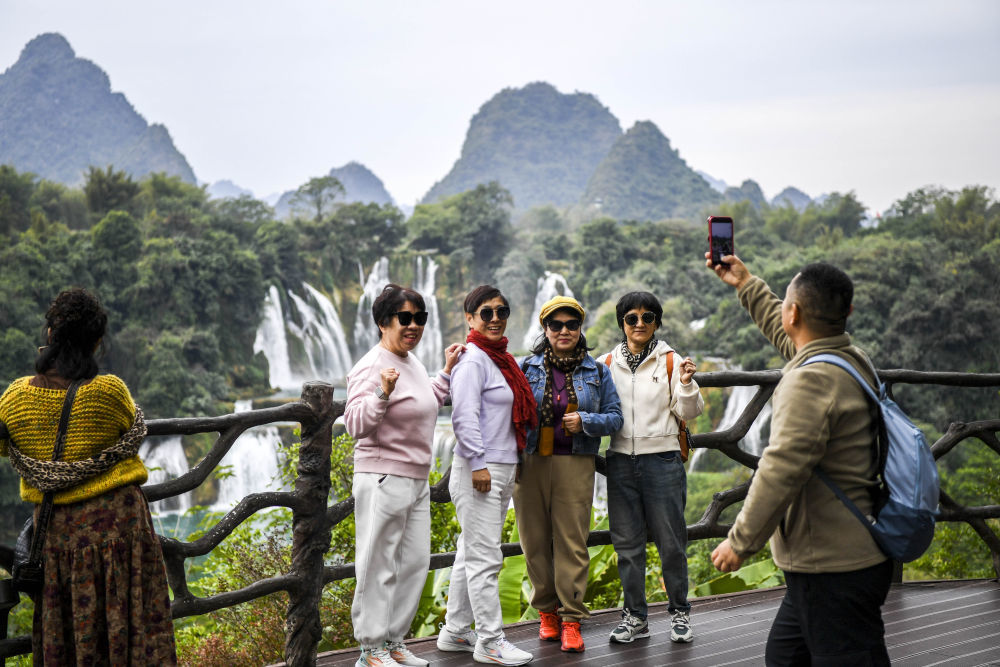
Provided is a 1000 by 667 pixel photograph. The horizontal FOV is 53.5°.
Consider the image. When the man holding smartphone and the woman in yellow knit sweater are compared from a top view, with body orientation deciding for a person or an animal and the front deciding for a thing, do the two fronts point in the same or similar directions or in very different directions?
same or similar directions

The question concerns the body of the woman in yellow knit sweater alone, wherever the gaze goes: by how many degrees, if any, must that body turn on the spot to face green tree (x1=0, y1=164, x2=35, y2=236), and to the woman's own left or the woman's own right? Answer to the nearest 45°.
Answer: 0° — they already face it

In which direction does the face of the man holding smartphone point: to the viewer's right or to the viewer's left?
to the viewer's left

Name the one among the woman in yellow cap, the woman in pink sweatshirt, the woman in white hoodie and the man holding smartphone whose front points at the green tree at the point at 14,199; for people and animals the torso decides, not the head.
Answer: the man holding smartphone

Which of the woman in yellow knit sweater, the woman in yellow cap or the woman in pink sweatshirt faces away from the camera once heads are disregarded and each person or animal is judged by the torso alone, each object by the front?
the woman in yellow knit sweater

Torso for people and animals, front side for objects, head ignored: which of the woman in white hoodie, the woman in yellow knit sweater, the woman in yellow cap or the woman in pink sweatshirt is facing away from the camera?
the woman in yellow knit sweater

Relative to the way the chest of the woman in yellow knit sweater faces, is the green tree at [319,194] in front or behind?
in front

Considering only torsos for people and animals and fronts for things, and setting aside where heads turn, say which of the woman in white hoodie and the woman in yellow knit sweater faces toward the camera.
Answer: the woman in white hoodie

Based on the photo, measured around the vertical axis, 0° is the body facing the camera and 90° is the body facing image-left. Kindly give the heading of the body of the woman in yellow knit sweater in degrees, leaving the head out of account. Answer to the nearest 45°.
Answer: approximately 180°

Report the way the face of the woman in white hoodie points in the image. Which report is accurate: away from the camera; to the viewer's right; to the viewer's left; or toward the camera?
toward the camera

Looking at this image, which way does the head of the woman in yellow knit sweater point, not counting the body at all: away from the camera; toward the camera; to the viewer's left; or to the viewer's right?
away from the camera

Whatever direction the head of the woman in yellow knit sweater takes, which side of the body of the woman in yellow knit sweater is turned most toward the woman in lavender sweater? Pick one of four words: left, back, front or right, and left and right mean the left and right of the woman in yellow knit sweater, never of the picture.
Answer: right

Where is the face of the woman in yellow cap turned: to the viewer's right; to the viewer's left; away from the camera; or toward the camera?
toward the camera

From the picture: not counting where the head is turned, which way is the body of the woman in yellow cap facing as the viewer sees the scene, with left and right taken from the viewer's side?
facing the viewer

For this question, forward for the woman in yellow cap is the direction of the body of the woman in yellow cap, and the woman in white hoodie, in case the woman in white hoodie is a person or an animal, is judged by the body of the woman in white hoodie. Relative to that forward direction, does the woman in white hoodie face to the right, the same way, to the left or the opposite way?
the same way

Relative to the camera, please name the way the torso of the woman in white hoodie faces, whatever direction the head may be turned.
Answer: toward the camera

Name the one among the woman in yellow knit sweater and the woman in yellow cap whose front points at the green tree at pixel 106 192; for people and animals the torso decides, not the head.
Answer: the woman in yellow knit sweater
